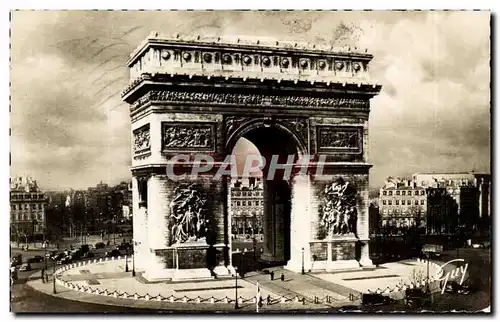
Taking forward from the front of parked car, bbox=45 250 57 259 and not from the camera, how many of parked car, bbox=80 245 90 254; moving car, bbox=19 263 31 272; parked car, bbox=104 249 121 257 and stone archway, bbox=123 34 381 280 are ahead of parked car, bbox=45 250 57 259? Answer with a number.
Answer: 1

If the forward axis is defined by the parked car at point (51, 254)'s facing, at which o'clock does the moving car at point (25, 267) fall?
The moving car is roughly at 12 o'clock from the parked car.

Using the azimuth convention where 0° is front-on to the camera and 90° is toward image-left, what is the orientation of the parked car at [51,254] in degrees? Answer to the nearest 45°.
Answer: approximately 45°

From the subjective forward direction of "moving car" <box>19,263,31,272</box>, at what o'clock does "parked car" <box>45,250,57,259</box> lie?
The parked car is roughly at 6 o'clock from the moving car.

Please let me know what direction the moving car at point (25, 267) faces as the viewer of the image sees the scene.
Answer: facing the viewer and to the left of the viewer

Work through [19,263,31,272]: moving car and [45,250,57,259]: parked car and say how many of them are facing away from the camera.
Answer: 0

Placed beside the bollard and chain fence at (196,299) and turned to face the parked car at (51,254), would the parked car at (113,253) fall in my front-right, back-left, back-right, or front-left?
front-right

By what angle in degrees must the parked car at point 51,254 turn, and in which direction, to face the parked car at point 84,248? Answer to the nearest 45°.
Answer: approximately 180°
